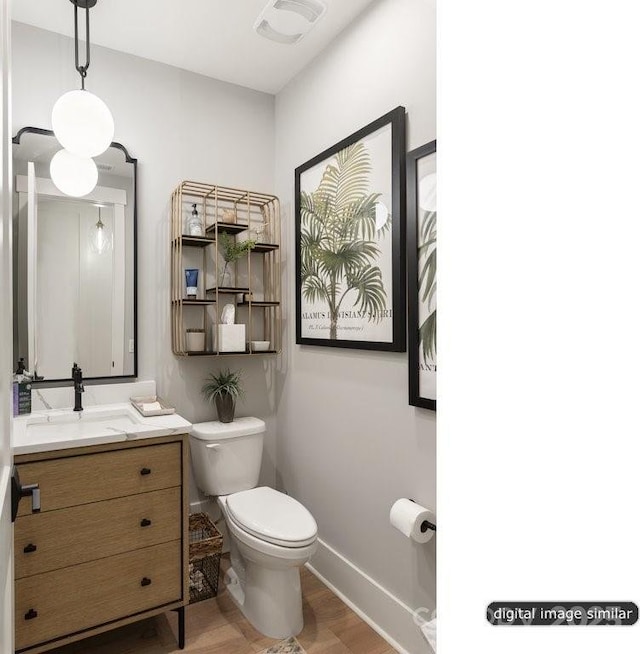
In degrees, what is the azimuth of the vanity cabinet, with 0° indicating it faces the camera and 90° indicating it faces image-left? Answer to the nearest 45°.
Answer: approximately 315°

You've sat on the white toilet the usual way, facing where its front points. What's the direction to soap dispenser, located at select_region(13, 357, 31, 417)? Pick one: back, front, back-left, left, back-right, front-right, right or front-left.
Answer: back-right

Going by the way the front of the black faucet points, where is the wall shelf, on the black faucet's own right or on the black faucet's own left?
on the black faucet's own left

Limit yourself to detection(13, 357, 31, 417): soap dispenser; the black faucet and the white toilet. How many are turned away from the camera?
0

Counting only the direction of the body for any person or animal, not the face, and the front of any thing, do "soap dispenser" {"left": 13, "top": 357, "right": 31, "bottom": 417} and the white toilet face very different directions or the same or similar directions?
same or similar directions

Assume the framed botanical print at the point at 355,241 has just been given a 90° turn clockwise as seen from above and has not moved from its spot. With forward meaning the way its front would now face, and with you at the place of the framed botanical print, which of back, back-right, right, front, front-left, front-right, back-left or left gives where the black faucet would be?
front-left

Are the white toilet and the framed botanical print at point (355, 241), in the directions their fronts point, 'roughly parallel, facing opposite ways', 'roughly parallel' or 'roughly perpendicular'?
roughly perpendicular

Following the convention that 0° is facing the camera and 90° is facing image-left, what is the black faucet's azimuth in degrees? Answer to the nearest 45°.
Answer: approximately 315°

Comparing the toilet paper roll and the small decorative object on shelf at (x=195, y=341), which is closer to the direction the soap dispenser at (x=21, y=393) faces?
the toilet paper roll

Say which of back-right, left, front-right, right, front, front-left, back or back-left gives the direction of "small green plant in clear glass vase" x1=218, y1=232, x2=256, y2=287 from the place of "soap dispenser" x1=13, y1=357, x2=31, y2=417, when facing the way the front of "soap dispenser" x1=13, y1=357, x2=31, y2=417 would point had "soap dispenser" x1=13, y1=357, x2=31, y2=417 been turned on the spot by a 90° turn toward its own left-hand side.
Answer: front-right

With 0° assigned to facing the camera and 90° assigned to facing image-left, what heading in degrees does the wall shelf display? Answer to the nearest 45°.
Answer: approximately 315°
